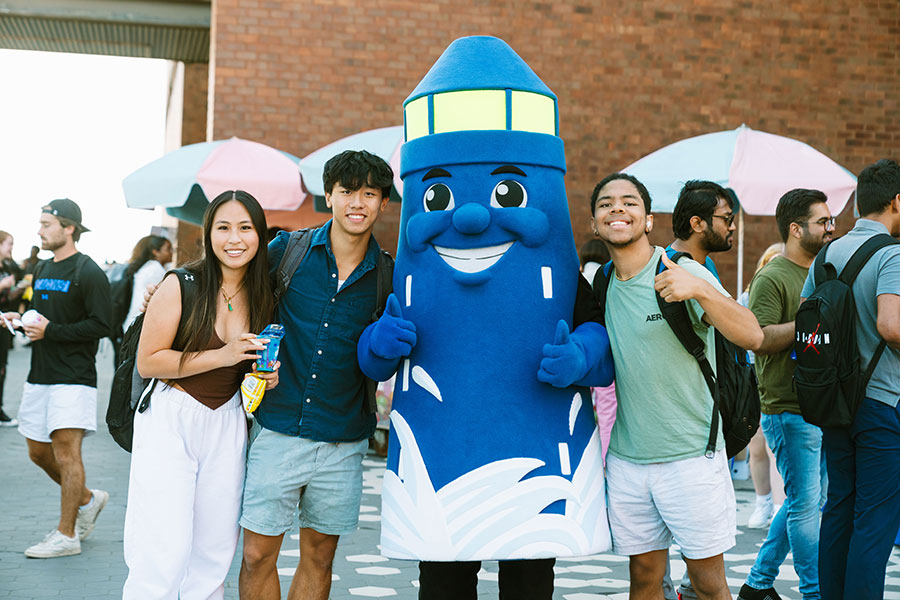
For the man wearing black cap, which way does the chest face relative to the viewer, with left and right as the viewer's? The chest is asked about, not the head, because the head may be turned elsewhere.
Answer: facing the viewer and to the left of the viewer

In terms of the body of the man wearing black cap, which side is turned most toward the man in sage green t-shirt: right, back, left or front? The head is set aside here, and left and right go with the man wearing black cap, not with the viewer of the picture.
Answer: left

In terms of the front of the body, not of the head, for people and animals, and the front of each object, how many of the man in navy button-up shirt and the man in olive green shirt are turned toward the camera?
1

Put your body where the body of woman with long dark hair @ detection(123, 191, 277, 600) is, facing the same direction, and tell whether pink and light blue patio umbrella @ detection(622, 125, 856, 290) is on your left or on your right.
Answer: on your left

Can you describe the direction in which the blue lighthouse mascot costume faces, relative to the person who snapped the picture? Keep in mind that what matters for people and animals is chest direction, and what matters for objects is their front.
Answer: facing the viewer

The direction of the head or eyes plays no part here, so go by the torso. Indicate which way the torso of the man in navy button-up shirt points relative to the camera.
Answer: toward the camera

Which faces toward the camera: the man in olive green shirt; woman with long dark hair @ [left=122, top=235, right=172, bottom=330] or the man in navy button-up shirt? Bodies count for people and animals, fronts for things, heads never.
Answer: the man in navy button-up shirt
